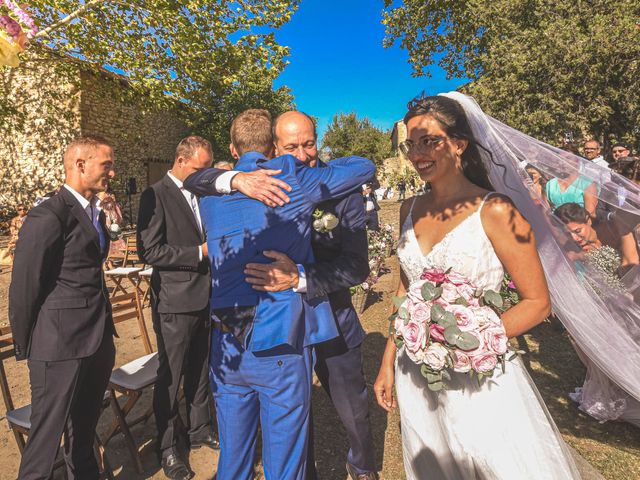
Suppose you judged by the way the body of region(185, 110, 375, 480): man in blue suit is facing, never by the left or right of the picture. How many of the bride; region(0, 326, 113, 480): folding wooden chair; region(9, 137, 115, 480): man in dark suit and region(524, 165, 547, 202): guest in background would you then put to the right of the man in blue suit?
2

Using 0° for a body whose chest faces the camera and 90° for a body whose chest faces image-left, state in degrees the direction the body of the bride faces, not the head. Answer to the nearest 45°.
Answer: approximately 45°

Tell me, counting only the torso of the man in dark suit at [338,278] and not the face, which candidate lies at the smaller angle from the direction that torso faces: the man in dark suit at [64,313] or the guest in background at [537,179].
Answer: the man in dark suit

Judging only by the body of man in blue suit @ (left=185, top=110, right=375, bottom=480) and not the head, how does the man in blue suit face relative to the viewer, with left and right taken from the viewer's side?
facing away from the viewer

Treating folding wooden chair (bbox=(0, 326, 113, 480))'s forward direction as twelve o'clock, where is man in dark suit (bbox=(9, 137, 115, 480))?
The man in dark suit is roughly at 1 o'clock from the folding wooden chair.

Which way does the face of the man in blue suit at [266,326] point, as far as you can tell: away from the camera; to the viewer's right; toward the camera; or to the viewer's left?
away from the camera

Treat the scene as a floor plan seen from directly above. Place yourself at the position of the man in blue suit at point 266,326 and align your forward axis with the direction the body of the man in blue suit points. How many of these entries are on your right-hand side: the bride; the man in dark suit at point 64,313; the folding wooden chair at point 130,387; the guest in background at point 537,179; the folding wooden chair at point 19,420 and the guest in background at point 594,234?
3

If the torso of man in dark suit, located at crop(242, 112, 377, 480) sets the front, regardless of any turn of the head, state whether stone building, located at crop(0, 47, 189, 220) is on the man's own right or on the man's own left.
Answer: on the man's own right

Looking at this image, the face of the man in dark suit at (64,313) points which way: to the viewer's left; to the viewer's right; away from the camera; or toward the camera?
to the viewer's right
